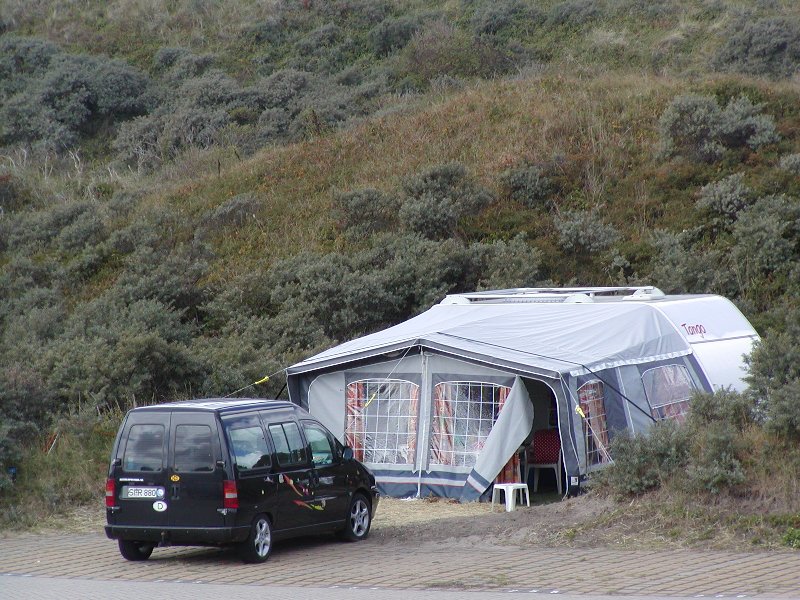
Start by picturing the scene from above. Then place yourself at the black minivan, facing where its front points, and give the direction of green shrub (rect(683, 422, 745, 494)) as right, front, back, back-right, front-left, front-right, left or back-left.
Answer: front-right

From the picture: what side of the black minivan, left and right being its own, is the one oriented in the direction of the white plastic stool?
front

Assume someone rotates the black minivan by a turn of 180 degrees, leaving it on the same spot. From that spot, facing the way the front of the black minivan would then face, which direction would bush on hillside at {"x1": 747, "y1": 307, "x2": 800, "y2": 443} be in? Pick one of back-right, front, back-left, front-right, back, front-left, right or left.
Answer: back-left

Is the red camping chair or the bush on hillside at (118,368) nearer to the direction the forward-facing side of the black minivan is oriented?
the red camping chair

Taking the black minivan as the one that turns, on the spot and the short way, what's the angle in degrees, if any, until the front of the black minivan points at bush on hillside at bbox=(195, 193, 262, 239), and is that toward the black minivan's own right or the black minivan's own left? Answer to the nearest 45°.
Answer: approximately 45° to the black minivan's own left

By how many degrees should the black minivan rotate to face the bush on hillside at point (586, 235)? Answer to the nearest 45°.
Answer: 0° — it already faces it

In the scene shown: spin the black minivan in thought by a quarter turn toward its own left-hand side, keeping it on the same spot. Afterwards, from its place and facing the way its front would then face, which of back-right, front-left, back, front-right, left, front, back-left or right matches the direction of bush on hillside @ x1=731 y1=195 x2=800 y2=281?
right

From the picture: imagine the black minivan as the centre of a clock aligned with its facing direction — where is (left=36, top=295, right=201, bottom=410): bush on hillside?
The bush on hillside is roughly at 10 o'clock from the black minivan.

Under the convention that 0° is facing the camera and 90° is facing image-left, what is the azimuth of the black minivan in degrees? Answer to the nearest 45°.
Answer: approximately 225°

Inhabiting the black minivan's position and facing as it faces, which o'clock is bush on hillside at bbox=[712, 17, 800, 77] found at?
The bush on hillside is roughly at 12 o'clock from the black minivan.

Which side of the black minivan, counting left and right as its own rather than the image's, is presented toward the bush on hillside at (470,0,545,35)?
front

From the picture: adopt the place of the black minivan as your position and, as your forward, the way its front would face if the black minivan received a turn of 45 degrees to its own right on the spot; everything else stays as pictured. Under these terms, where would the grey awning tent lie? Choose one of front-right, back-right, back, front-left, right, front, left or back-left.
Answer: front-left

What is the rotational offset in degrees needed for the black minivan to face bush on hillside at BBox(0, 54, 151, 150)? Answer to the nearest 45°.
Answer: approximately 45° to its left

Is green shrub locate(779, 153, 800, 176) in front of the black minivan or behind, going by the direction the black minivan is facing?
in front

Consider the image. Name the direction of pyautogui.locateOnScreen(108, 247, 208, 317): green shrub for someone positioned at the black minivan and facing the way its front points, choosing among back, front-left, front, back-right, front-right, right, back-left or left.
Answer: front-left

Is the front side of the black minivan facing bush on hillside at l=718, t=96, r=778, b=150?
yes

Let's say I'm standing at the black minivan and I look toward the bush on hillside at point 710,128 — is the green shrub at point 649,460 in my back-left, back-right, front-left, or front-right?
front-right

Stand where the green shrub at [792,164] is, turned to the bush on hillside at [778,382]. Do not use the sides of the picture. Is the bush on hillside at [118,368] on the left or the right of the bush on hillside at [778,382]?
right

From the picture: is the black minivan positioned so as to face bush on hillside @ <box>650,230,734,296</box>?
yes

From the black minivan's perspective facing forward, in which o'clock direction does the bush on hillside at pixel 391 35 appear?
The bush on hillside is roughly at 11 o'clock from the black minivan.
